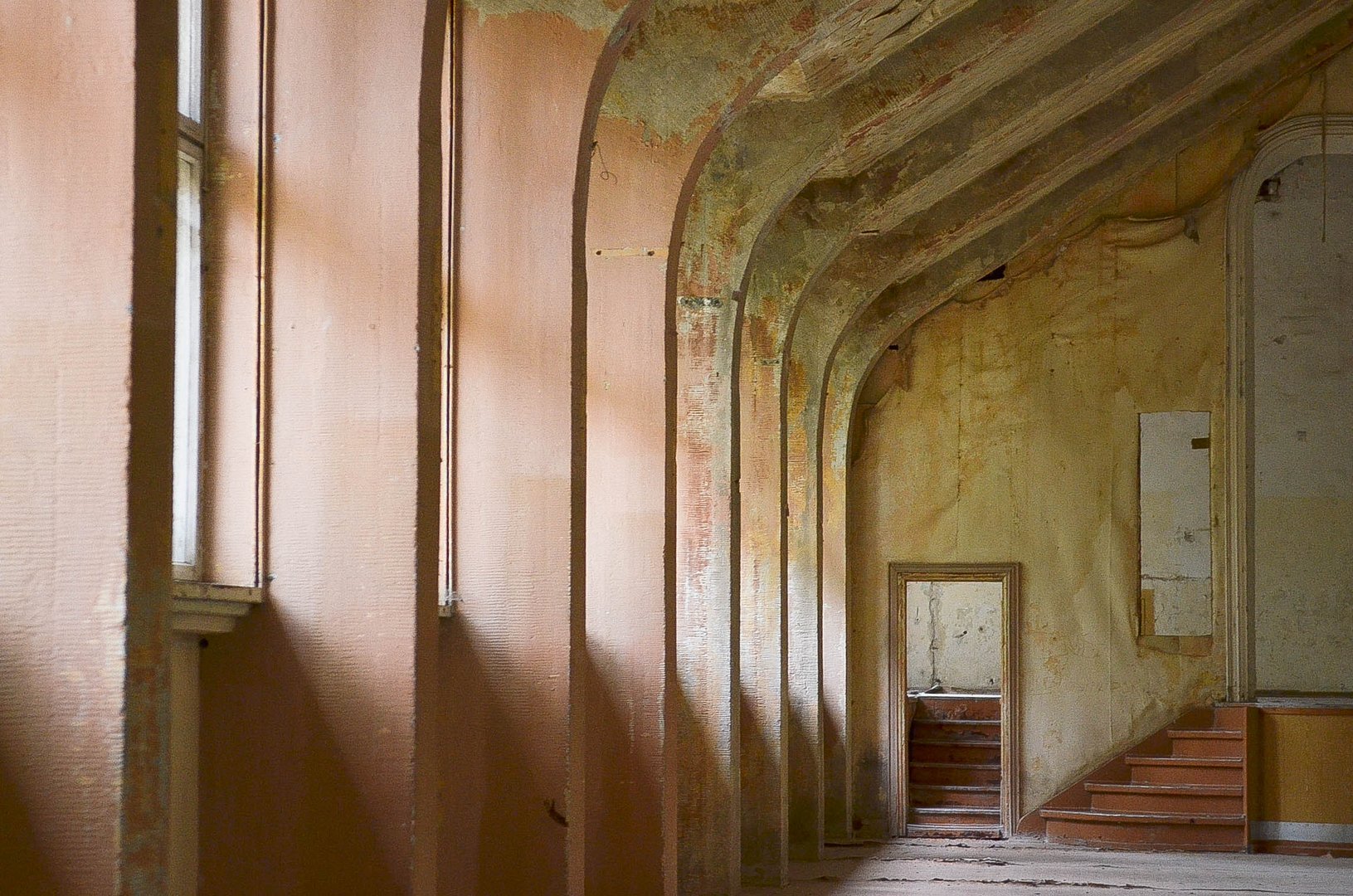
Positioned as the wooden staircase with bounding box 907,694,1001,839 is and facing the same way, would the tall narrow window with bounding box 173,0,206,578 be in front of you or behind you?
in front

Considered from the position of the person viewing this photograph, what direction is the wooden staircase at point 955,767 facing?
facing the viewer

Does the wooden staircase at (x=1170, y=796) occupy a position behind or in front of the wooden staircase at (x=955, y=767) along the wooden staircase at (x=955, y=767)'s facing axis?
in front
